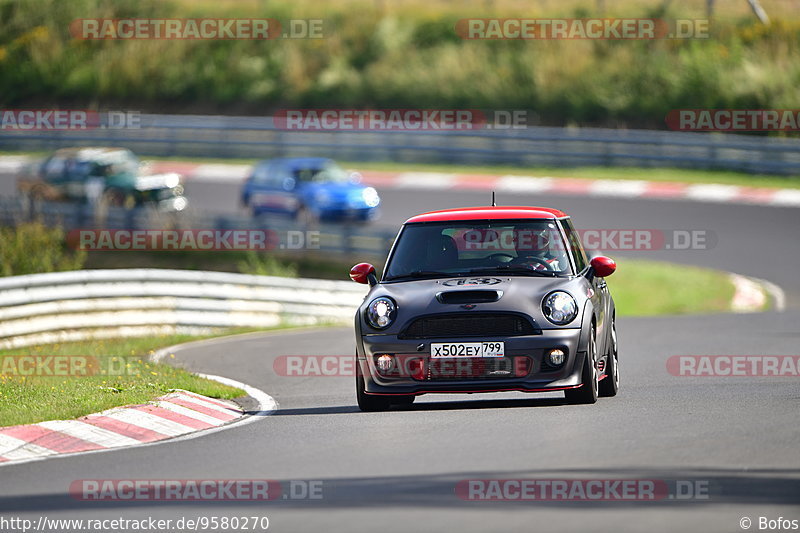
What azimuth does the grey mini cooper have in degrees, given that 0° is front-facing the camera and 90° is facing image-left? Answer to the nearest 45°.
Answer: approximately 0°

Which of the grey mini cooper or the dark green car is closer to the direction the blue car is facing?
the grey mini cooper

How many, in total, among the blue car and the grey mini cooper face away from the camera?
0

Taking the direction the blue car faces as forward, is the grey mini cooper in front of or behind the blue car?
in front

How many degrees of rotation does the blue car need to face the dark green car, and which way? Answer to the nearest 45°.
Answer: approximately 135° to its right

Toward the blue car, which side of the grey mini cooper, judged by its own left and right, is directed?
back

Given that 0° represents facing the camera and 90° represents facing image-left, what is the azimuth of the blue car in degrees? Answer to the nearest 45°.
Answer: approximately 315°

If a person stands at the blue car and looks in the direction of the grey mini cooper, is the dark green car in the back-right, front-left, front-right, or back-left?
back-right
